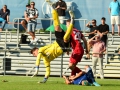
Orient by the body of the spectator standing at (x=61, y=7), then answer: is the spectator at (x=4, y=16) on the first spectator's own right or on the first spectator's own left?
on the first spectator's own right

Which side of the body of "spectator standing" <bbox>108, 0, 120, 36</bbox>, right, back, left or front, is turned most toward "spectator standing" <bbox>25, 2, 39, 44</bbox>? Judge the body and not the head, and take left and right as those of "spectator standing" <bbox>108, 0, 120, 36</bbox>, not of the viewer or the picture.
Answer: right

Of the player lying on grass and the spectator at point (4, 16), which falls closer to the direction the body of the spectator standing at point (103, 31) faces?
the player lying on grass

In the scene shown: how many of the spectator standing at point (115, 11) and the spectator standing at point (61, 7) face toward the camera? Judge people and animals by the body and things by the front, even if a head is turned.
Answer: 2

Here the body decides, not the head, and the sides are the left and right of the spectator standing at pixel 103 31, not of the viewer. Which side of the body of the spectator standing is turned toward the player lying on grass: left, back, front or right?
front

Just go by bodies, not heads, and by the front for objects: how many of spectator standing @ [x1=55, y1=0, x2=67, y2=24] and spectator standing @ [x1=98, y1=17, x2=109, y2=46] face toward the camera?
2

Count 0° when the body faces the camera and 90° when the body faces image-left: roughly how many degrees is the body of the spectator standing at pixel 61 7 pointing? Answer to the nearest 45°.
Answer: approximately 0°

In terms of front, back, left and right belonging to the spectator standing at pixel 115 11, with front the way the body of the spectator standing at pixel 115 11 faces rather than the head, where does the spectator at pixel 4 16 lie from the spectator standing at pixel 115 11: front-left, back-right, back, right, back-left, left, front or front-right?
right

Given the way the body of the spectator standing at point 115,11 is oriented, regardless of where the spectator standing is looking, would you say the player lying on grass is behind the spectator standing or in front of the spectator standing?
in front
